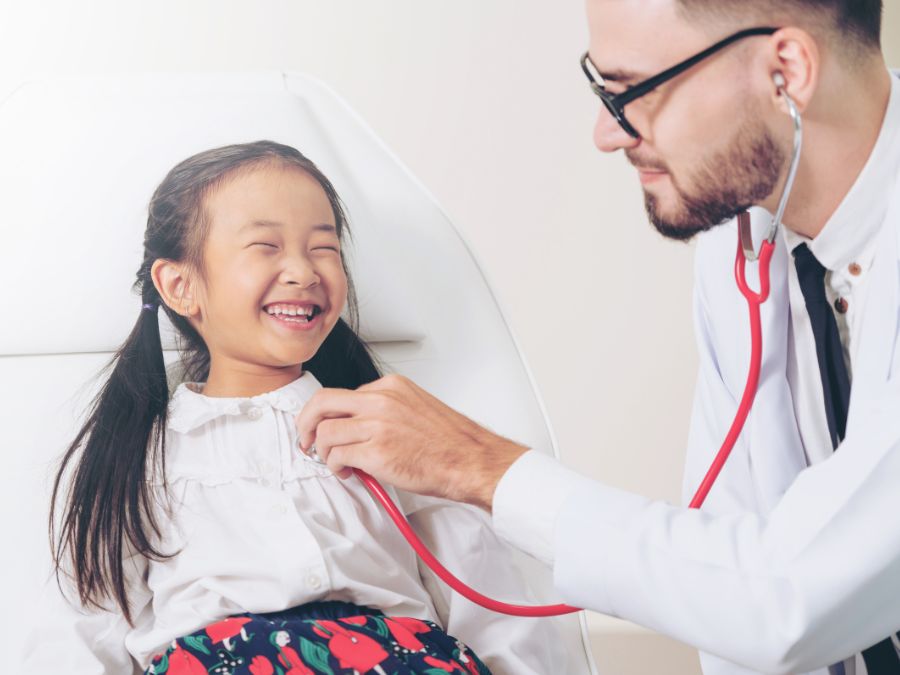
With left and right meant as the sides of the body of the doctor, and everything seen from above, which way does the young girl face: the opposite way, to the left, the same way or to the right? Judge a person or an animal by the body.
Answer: to the left

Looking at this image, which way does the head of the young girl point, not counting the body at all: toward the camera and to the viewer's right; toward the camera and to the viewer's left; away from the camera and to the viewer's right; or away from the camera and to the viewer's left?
toward the camera and to the viewer's right

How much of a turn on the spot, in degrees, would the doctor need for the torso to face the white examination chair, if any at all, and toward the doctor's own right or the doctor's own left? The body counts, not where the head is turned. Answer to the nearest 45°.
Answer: approximately 45° to the doctor's own right

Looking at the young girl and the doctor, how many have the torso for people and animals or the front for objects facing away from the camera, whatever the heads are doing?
0

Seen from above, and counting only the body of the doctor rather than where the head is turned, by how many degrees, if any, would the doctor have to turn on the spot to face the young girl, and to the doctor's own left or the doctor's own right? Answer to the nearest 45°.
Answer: approximately 45° to the doctor's own right

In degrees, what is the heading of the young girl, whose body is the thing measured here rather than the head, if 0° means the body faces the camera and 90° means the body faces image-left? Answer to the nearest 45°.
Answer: approximately 315°
